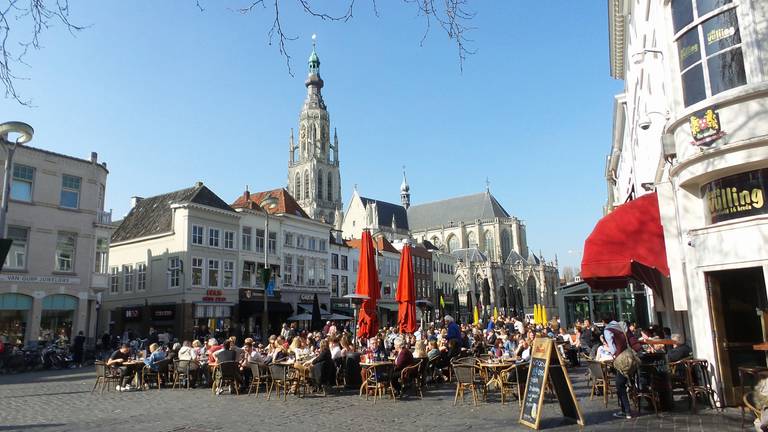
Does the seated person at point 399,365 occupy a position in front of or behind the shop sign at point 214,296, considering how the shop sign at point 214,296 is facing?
in front

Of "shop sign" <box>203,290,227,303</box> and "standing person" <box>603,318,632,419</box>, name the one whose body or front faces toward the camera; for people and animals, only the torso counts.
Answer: the shop sign

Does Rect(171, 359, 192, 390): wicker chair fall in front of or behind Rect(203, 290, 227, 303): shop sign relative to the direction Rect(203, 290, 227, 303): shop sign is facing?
in front

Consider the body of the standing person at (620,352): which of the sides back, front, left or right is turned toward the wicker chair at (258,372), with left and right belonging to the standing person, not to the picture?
front

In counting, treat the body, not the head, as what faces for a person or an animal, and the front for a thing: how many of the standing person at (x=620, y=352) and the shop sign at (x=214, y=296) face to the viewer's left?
1

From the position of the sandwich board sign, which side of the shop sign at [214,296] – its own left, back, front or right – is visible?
front

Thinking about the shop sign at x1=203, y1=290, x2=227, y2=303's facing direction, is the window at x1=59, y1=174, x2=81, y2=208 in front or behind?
in front

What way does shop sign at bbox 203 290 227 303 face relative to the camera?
toward the camera

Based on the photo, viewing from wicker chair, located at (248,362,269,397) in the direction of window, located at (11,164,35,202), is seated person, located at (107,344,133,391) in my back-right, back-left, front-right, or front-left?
front-left

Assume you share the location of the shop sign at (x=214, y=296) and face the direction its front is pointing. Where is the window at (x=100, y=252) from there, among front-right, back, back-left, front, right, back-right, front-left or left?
front-right

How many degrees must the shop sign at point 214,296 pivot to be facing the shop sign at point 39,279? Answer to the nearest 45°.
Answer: approximately 45° to its right

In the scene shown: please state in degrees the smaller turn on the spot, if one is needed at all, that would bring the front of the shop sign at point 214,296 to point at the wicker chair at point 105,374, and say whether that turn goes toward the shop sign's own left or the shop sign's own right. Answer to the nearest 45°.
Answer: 0° — it already faces it

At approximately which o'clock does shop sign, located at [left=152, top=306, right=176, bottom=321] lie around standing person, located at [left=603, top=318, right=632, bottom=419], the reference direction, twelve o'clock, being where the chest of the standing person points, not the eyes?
The shop sign is roughly at 1 o'clock from the standing person.

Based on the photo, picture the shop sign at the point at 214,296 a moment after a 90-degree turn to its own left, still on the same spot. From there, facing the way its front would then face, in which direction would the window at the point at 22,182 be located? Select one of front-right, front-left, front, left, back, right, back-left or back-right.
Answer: back-right
